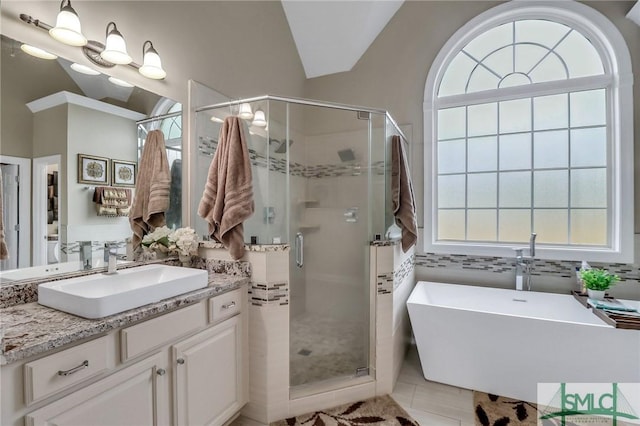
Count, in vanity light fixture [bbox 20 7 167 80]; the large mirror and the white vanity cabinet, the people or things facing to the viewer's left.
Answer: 0

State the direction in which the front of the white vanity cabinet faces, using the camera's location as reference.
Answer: facing the viewer and to the right of the viewer

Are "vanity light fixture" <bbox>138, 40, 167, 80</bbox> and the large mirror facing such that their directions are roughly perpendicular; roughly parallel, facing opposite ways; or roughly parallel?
roughly parallel

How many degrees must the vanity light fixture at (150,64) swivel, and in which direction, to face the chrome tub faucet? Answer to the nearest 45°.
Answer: approximately 45° to its left

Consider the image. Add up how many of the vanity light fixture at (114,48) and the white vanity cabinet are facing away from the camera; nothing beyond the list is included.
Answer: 0

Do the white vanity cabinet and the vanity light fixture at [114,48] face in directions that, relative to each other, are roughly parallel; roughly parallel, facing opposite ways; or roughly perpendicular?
roughly parallel
